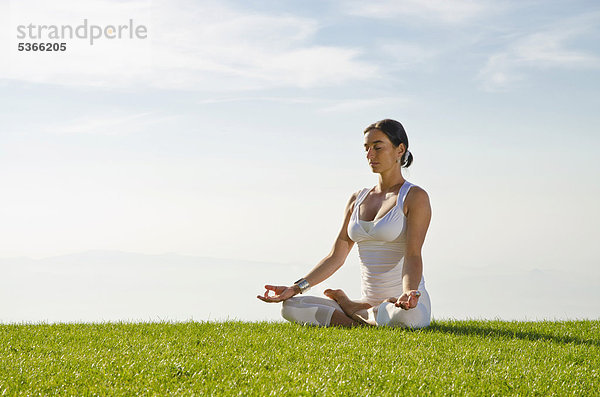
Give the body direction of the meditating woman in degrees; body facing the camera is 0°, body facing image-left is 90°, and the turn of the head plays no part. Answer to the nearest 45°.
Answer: approximately 45°
